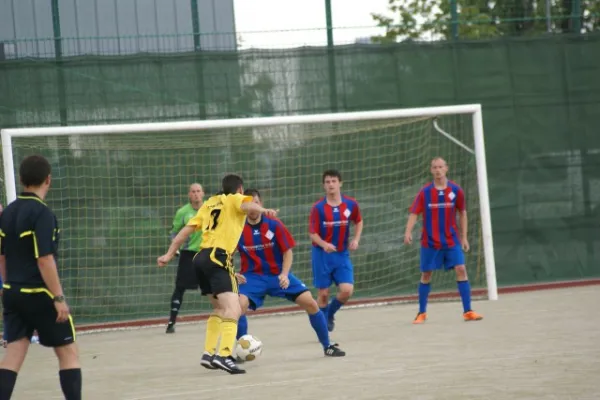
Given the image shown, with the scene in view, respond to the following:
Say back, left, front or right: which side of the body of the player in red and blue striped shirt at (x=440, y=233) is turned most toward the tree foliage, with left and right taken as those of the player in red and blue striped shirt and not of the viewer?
back

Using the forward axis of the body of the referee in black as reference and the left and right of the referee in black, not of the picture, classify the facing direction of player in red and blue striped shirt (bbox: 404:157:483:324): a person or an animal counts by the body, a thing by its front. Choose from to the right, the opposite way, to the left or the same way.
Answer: the opposite way

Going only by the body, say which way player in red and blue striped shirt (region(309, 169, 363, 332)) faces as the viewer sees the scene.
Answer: toward the camera

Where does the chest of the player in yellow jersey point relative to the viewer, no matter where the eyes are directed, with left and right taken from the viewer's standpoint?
facing away from the viewer and to the right of the viewer

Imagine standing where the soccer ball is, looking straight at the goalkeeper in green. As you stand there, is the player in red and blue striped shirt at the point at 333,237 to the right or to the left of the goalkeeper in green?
right

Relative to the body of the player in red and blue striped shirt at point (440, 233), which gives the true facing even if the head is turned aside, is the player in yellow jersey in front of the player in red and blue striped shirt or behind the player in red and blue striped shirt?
in front

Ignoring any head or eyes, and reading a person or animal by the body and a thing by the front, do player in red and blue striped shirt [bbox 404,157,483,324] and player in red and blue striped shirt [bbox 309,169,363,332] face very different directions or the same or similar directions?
same or similar directions

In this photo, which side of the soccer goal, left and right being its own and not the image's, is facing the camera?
front

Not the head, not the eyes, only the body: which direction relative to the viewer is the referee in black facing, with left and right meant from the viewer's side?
facing away from the viewer and to the right of the viewer

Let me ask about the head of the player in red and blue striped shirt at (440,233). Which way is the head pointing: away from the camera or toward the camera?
toward the camera

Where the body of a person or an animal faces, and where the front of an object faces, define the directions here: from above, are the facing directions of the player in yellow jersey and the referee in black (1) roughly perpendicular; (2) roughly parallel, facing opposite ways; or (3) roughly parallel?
roughly parallel

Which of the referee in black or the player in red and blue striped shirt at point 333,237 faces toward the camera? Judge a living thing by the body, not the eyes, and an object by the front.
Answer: the player in red and blue striped shirt

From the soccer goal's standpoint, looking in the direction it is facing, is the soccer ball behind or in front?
in front
